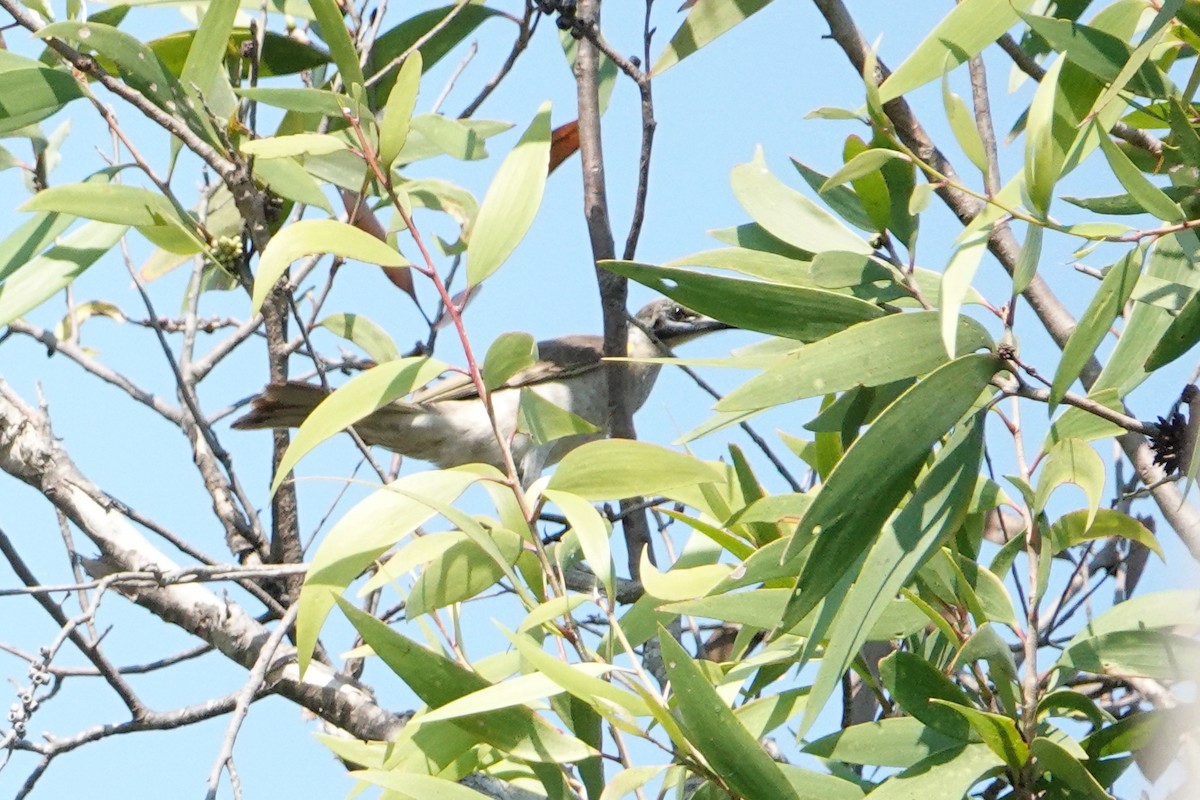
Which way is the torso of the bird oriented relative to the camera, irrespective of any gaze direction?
to the viewer's right

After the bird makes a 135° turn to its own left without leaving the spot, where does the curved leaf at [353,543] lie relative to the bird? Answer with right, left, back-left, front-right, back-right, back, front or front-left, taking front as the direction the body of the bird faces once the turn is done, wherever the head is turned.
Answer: back-left

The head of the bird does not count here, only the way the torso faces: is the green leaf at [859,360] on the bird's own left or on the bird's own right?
on the bird's own right

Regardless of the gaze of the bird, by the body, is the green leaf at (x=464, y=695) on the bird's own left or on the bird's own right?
on the bird's own right

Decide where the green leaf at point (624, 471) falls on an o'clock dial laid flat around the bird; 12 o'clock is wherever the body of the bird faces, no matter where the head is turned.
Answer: The green leaf is roughly at 3 o'clock from the bird.
